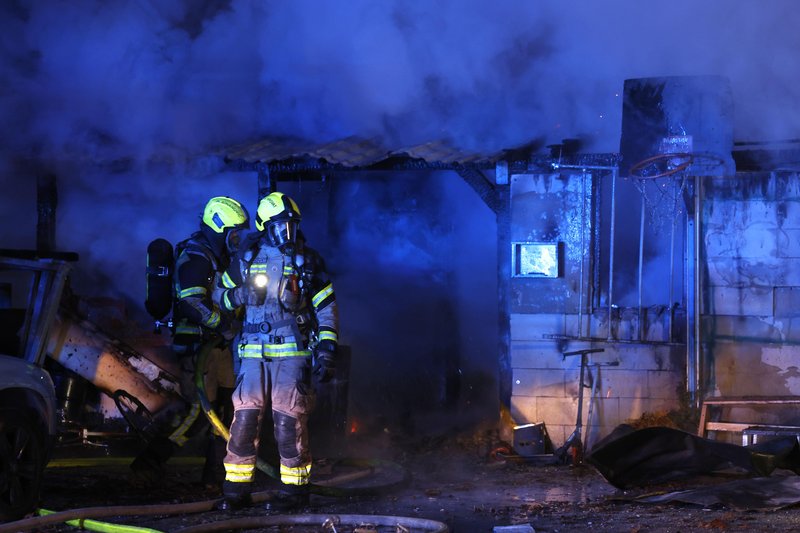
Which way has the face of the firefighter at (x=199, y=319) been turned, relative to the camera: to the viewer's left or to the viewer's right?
to the viewer's right

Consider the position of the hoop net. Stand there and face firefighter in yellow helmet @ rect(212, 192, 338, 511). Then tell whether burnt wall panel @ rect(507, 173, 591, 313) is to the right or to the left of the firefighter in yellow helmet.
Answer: right

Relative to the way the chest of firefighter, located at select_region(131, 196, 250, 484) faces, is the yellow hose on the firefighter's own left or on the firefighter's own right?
on the firefighter's own right

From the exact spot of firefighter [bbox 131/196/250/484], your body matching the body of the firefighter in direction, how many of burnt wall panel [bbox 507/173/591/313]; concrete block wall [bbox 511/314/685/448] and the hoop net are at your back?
0

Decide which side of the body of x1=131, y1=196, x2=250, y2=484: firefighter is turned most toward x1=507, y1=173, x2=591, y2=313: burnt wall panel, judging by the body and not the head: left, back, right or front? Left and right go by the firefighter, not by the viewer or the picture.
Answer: front

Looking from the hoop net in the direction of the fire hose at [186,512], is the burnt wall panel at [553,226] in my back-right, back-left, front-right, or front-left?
front-right

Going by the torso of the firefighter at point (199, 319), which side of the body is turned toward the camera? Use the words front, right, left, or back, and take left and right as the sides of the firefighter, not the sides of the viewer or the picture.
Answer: right

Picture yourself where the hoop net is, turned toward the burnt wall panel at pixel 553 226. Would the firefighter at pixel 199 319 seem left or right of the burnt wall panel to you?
left

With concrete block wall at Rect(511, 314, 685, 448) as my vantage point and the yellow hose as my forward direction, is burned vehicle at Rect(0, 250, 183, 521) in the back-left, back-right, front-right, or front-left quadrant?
front-right

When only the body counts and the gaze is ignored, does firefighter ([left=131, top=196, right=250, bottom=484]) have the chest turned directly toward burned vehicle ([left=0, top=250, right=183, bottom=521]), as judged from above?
no

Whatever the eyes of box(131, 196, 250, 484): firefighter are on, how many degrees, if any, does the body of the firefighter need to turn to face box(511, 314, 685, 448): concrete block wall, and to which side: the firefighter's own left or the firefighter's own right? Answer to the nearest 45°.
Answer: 0° — they already face it

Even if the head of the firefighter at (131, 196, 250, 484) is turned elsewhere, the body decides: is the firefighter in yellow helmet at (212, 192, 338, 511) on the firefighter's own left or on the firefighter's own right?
on the firefighter's own right
